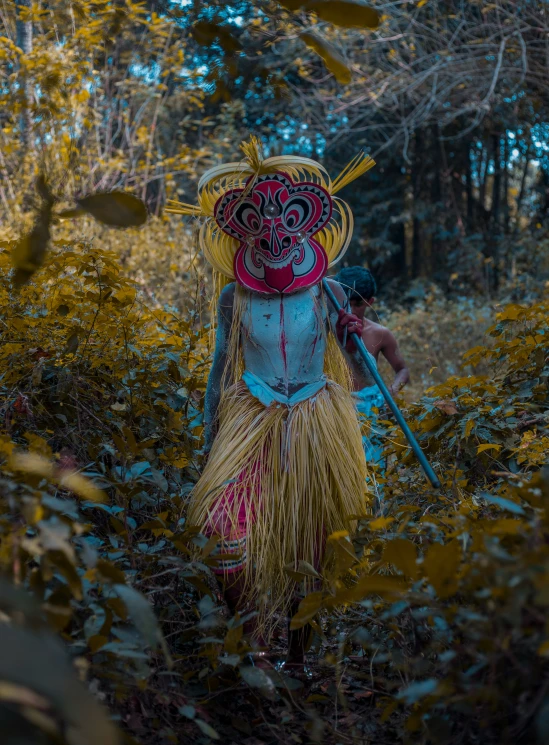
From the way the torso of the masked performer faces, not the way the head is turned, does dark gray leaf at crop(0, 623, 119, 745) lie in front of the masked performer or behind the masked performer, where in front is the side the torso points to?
in front

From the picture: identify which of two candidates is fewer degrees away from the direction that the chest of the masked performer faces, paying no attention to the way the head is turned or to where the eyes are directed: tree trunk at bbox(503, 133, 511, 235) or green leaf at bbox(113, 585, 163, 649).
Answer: the green leaf

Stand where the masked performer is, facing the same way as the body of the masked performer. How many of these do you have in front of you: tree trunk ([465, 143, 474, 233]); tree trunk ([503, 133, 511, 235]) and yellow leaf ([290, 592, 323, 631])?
1

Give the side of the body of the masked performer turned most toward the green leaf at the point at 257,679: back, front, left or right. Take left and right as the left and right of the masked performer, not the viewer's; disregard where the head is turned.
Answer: front

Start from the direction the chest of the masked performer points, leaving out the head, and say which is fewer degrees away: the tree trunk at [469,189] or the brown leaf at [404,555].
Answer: the brown leaf

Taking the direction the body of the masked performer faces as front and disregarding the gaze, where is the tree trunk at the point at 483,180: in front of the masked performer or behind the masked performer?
behind

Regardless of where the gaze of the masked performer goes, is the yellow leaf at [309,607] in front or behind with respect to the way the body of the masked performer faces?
in front

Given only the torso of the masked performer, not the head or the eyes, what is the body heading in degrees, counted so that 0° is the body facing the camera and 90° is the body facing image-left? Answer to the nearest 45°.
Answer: approximately 0°

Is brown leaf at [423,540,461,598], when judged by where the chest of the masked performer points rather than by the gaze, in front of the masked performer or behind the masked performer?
in front

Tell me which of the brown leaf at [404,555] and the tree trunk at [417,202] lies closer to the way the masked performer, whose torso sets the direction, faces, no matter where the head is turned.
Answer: the brown leaf
